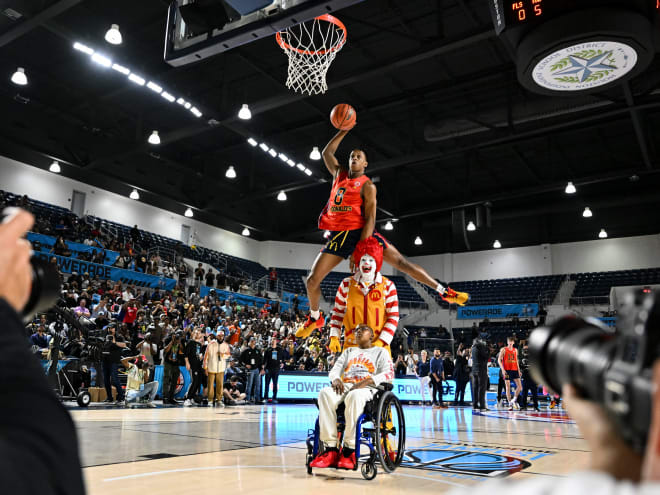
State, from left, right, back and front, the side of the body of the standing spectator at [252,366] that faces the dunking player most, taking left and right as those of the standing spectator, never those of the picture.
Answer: front

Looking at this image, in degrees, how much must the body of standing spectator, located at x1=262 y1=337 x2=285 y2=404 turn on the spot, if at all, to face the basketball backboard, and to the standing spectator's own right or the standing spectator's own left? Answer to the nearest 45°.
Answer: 0° — they already face it

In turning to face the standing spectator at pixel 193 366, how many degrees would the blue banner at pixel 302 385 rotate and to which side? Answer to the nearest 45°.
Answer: approximately 45° to its right

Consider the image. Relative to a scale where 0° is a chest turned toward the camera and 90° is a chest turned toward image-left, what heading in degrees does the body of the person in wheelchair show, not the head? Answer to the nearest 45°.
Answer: approximately 45°

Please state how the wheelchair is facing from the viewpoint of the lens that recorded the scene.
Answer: facing the viewer and to the left of the viewer

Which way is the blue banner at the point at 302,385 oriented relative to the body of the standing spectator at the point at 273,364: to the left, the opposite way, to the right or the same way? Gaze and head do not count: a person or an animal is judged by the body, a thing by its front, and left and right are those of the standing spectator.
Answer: the same way

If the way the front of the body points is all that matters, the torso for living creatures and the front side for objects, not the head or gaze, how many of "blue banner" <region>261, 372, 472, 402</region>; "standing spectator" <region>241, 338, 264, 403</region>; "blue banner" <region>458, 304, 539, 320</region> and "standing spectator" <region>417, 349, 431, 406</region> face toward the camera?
4

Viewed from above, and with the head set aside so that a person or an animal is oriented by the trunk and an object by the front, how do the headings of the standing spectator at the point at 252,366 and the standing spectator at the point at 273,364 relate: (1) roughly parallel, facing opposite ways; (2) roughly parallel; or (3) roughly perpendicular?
roughly parallel

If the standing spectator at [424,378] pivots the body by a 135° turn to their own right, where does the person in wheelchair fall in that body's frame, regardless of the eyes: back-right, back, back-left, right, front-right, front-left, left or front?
back-left

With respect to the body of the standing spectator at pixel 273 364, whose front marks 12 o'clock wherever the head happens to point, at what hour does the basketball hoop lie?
The basketball hoop is roughly at 12 o'clock from the standing spectator.

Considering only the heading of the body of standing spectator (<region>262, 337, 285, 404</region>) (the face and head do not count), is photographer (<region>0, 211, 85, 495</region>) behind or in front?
in front

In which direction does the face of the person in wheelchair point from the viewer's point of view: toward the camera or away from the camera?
toward the camera

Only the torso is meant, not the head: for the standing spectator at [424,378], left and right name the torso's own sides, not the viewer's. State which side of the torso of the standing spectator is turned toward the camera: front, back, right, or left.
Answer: front

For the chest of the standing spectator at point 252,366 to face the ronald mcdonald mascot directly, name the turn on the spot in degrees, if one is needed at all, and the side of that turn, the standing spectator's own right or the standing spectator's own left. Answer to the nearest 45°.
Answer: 0° — they already face it

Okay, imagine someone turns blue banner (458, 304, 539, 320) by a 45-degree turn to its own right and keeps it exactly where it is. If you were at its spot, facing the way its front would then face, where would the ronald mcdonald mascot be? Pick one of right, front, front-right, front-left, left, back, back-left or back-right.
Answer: front-left
